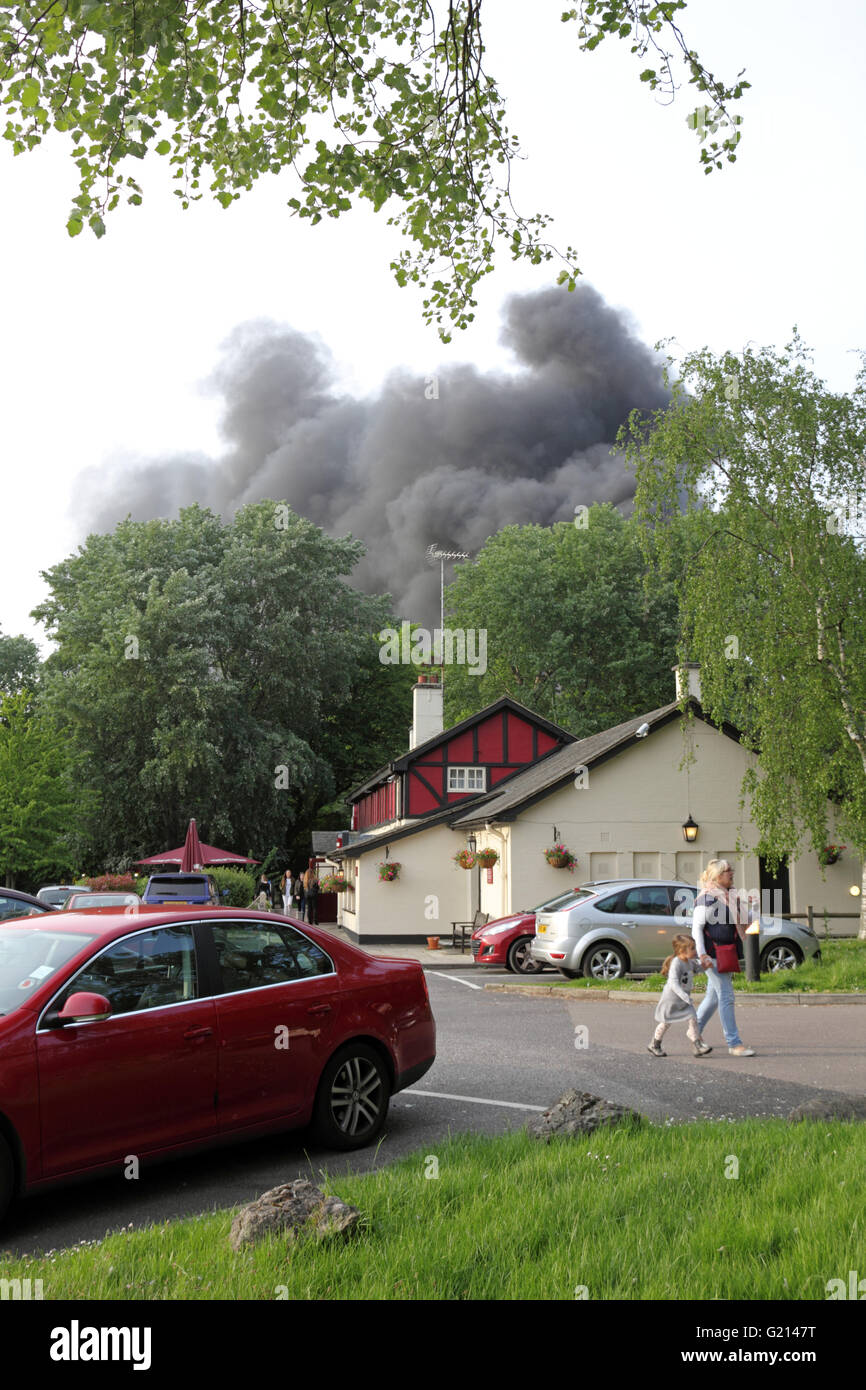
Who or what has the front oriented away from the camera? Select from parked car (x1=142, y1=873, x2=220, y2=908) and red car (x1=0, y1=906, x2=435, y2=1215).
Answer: the parked car

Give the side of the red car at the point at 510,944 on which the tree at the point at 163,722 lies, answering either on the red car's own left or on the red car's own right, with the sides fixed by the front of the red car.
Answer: on the red car's own right

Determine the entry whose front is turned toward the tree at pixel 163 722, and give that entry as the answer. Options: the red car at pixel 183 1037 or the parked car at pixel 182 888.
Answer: the parked car

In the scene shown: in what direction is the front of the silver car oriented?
to the viewer's right

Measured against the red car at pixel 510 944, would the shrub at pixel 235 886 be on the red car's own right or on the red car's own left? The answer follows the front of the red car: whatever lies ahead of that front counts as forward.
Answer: on the red car's own right

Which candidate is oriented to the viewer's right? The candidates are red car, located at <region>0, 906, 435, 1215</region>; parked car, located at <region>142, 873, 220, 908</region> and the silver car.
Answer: the silver car

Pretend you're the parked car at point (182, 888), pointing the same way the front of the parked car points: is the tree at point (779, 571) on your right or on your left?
on your right

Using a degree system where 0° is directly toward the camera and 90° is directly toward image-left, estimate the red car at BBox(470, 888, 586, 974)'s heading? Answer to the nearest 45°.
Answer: approximately 45°

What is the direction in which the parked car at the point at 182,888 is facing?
away from the camera
